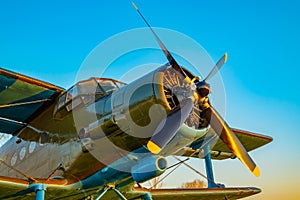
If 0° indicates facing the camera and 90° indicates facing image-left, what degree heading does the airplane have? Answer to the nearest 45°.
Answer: approximately 315°
